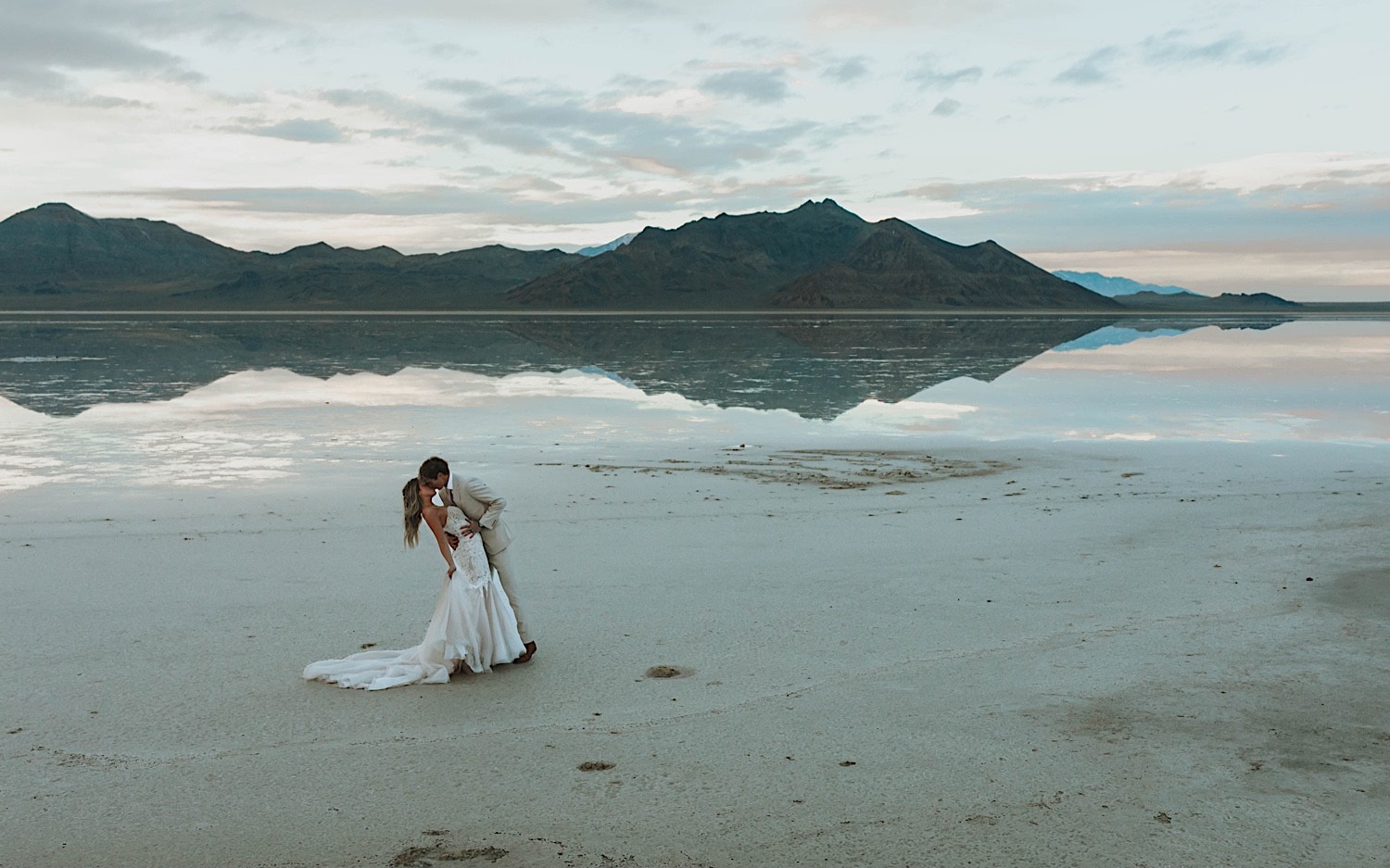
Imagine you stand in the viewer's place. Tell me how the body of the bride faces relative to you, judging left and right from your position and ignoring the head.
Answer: facing to the right of the viewer

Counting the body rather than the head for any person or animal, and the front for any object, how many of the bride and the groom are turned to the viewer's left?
1

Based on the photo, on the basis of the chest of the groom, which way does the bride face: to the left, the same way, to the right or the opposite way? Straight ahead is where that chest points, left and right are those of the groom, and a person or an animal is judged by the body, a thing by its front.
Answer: the opposite way

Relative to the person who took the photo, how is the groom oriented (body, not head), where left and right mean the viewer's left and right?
facing to the left of the viewer

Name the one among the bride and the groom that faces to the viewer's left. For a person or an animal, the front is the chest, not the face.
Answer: the groom
